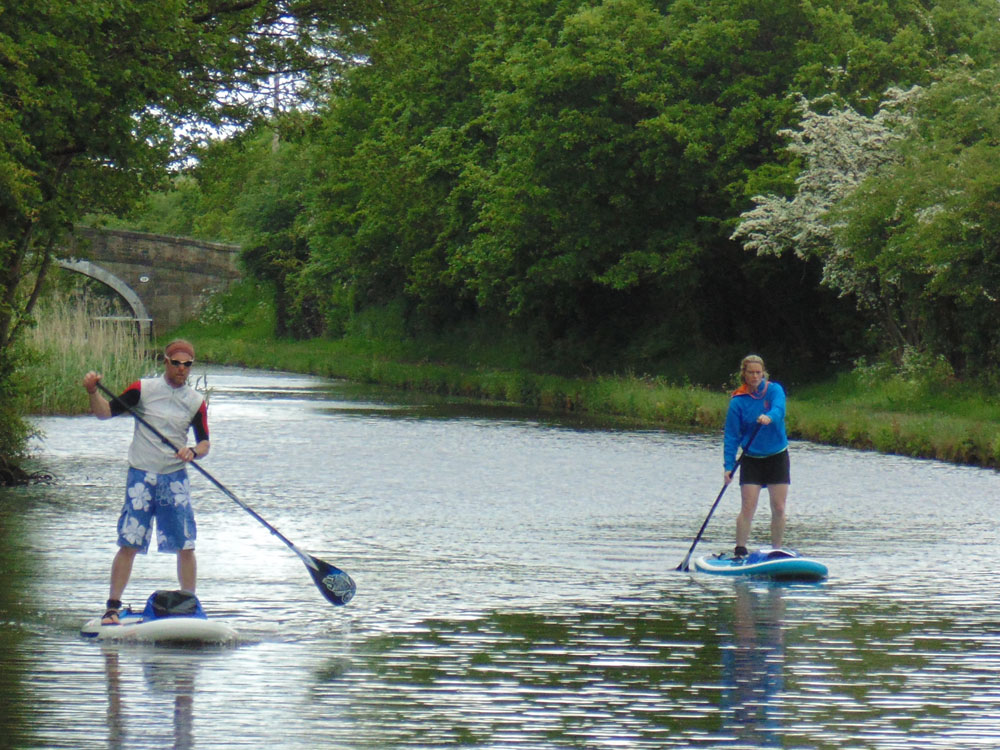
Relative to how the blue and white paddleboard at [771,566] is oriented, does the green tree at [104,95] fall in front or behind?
behind

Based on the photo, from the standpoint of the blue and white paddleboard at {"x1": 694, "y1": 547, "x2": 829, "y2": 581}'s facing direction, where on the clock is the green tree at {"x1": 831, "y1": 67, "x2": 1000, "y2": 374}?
The green tree is roughly at 8 o'clock from the blue and white paddleboard.

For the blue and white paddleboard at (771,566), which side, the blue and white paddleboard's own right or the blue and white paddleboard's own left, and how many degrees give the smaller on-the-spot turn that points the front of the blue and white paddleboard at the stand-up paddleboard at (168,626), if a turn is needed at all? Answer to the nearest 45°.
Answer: approximately 90° to the blue and white paddleboard's own right

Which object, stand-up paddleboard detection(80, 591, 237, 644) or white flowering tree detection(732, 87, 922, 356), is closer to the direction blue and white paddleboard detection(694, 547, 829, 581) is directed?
the stand-up paddleboard

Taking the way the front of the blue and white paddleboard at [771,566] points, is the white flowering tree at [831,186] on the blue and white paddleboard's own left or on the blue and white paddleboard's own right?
on the blue and white paddleboard's own left

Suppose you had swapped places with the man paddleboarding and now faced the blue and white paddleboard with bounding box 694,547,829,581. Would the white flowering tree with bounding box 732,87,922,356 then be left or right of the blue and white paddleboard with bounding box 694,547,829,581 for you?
left

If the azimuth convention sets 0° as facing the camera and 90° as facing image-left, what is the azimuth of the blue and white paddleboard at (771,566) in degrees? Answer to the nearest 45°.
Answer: approximately 315°

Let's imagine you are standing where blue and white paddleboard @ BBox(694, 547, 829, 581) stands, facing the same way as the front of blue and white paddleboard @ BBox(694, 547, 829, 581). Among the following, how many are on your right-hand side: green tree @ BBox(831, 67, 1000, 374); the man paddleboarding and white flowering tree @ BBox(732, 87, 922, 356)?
1

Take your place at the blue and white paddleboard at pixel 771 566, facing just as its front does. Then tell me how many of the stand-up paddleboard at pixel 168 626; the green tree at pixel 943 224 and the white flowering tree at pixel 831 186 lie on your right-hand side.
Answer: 1

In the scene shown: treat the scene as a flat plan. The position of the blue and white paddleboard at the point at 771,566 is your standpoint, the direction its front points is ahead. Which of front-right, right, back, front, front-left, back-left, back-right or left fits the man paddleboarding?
right
